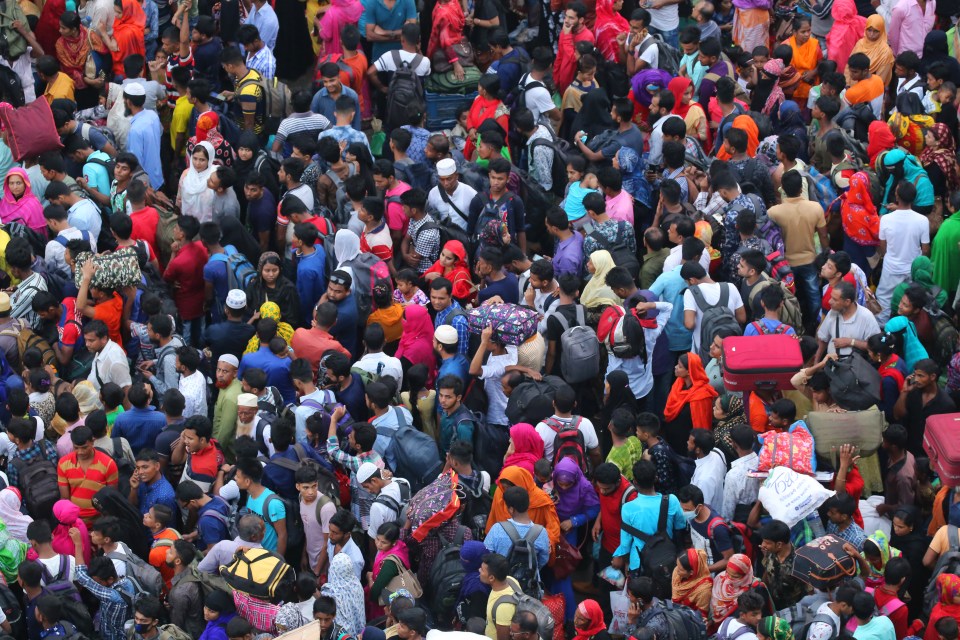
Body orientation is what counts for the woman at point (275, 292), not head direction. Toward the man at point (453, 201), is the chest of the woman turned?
no

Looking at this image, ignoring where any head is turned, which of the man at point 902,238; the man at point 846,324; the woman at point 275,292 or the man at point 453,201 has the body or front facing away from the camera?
the man at point 902,238

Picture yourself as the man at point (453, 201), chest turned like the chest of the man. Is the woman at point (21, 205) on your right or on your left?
on your right

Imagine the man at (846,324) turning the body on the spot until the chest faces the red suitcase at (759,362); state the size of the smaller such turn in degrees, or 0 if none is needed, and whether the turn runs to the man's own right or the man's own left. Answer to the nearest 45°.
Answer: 0° — they already face it

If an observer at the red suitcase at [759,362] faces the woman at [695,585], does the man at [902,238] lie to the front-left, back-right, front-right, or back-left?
back-left

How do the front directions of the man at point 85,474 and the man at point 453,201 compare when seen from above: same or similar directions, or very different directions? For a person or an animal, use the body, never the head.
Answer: same or similar directions

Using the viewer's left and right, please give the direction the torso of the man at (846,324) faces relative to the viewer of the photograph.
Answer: facing the viewer and to the left of the viewer

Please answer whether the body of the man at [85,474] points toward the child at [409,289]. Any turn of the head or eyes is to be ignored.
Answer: no
